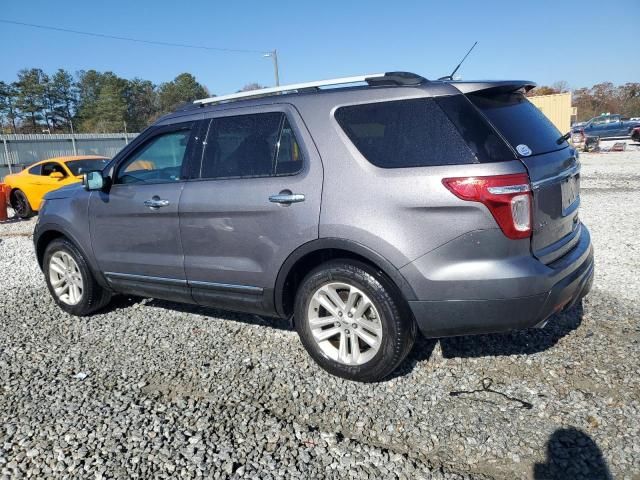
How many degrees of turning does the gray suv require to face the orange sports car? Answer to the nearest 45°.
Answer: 0° — it already faces it

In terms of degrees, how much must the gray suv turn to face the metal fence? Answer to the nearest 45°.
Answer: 0° — it already faces it

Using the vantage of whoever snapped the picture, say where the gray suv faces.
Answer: facing away from the viewer and to the left of the viewer
